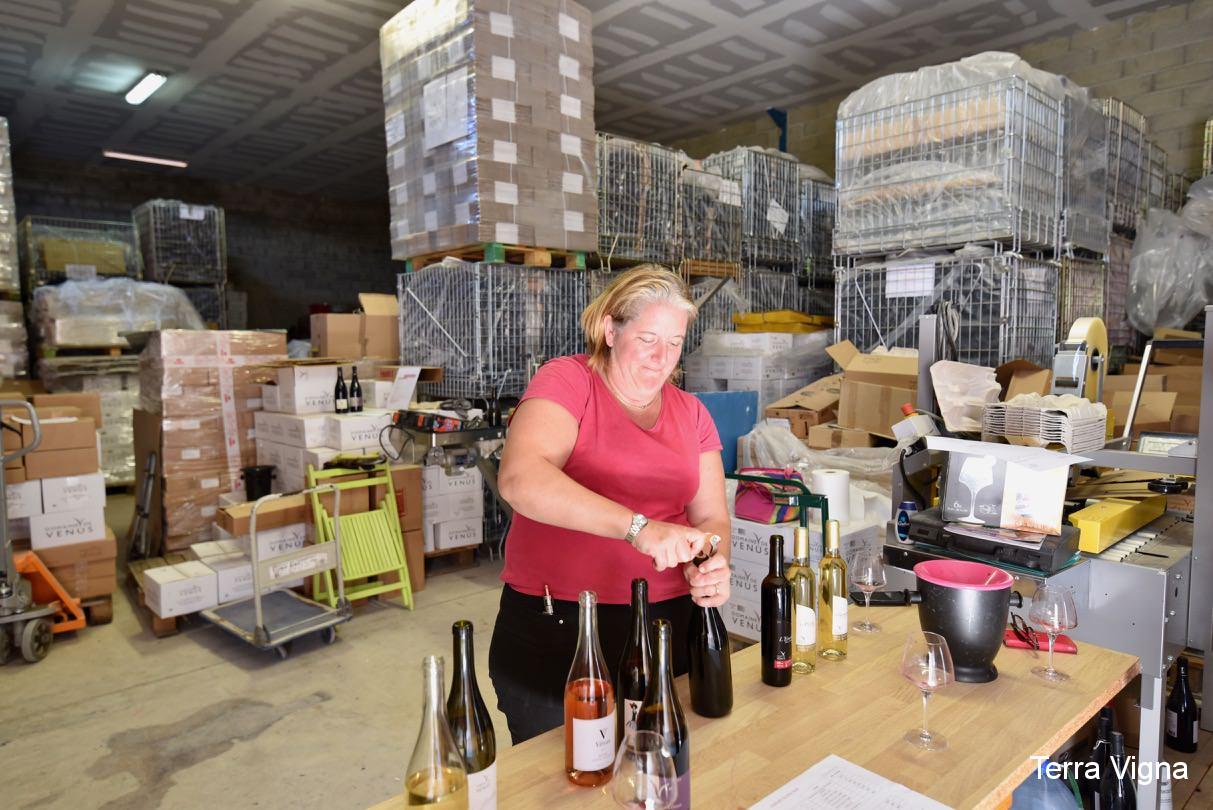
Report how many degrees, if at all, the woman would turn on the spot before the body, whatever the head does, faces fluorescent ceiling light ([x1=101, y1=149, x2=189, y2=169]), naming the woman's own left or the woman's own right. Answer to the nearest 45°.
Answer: approximately 180°

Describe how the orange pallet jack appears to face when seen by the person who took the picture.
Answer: facing away from the viewer and to the right of the viewer

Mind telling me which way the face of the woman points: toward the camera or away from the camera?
toward the camera

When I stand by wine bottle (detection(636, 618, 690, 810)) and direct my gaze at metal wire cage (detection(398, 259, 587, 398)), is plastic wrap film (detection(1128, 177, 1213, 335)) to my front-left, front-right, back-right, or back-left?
front-right

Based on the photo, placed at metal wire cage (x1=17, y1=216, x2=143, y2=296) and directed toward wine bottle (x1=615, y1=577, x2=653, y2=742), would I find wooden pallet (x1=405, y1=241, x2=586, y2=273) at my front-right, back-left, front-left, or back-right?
front-left

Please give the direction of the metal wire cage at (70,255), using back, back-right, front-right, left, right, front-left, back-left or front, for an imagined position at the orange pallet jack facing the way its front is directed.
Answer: front-left

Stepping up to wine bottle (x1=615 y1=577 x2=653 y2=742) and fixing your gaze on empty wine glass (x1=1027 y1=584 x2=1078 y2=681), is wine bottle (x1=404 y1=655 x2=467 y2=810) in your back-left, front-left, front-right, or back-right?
back-right
